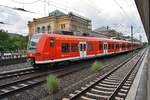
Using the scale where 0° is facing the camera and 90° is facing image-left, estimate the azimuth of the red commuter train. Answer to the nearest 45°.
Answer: approximately 45°
